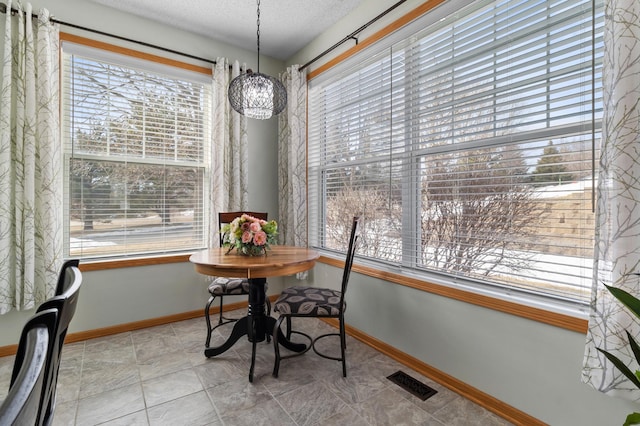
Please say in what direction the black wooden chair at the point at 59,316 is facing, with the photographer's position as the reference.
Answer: facing to the left of the viewer

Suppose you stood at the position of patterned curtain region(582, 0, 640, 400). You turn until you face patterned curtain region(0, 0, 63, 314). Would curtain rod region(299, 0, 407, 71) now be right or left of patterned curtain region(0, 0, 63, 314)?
right

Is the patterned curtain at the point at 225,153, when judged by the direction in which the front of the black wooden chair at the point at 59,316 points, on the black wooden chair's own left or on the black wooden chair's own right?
on the black wooden chair's own right

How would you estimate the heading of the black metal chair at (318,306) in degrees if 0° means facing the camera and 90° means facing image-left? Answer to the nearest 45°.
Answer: approximately 90°

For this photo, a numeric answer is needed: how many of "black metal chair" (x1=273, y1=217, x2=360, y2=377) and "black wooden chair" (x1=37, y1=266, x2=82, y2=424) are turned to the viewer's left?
2

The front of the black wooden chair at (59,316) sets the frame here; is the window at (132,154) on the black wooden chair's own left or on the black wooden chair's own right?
on the black wooden chair's own right

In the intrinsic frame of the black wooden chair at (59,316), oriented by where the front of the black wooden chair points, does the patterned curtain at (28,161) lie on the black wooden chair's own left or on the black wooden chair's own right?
on the black wooden chair's own right

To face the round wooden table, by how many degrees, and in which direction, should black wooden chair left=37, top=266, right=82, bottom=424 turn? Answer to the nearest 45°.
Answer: approximately 135° to its right
